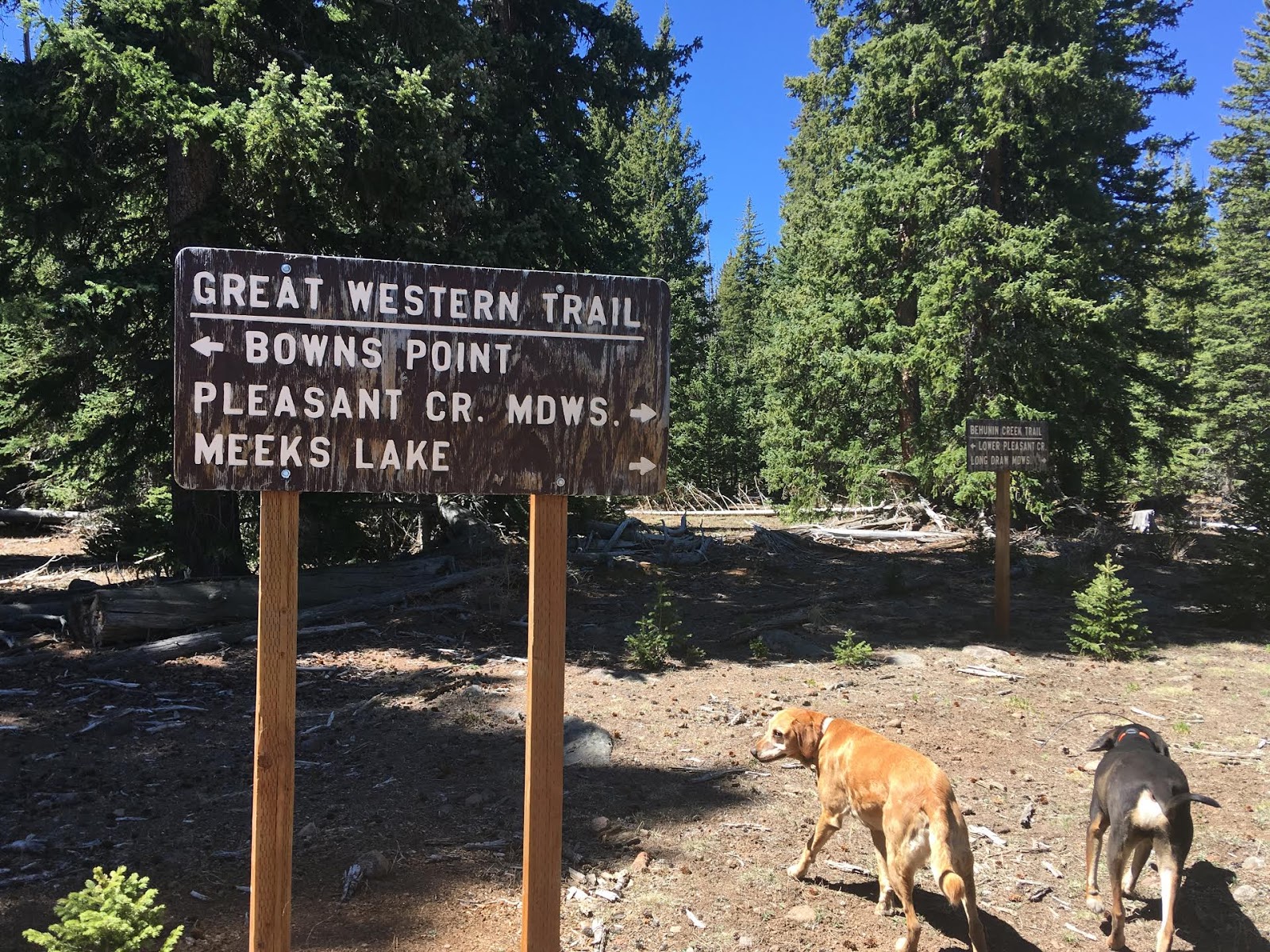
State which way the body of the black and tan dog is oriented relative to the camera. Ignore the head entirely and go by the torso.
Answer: away from the camera

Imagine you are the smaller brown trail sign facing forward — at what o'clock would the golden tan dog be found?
The golden tan dog is roughly at 12 o'clock from the smaller brown trail sign.

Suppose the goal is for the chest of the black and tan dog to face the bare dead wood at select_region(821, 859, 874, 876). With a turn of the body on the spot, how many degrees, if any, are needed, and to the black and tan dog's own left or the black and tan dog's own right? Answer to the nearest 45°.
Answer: approximately 90° to the black and tan dog's own left

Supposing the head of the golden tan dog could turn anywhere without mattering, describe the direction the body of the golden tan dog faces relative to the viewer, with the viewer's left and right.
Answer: facing away from the viewer and to the left of the viewer

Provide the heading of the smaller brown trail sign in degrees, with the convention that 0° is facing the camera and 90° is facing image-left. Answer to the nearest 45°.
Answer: approximately 0°

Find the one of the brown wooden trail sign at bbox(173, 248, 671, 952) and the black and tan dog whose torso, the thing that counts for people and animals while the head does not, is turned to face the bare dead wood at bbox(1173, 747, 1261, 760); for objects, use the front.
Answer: the black and tan dog

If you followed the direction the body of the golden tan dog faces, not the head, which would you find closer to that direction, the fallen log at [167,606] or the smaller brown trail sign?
the fallen log

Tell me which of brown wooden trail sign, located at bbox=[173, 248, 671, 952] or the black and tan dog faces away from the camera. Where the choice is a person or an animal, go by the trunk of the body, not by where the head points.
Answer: the black and tan dog

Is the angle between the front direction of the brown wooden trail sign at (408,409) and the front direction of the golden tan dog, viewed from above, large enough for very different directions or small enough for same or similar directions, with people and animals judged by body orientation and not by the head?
very different directions

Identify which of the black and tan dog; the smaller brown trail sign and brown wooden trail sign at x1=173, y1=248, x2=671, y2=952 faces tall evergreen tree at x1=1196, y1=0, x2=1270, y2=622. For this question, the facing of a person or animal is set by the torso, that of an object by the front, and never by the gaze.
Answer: the black and tan dog
